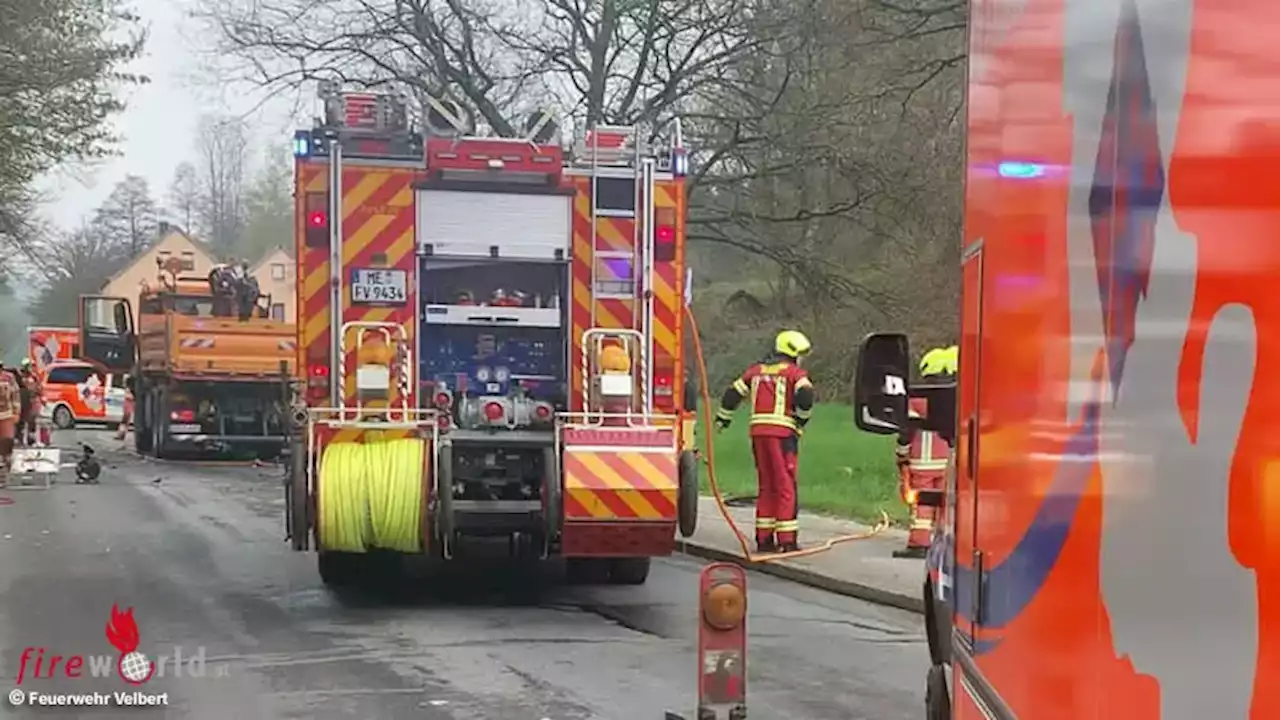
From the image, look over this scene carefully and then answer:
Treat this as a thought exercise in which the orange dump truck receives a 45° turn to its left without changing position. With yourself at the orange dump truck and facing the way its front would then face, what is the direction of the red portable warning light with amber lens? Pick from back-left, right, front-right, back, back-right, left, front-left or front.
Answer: back-left

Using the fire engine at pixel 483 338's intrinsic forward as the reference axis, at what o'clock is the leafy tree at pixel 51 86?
The leafy tree is roughly at 11 o'clock from the fire engine.

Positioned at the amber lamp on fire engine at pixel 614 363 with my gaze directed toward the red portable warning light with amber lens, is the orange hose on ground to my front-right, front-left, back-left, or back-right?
back-left

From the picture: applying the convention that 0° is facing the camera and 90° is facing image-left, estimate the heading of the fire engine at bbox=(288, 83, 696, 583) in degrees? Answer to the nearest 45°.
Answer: approximately 180°

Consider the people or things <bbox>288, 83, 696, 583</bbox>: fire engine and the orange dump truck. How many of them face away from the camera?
2

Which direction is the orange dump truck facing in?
away from the camera

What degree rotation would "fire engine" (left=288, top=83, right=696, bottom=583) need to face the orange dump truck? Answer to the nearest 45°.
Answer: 0° — it already faces it

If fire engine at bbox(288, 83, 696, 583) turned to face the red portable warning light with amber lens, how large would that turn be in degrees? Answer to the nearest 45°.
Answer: approximately 180°

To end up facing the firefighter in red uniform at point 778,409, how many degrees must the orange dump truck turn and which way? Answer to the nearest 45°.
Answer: approximately 180°
